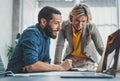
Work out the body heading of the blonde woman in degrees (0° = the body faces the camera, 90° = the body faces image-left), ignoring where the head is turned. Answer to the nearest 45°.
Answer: approximately 0°
